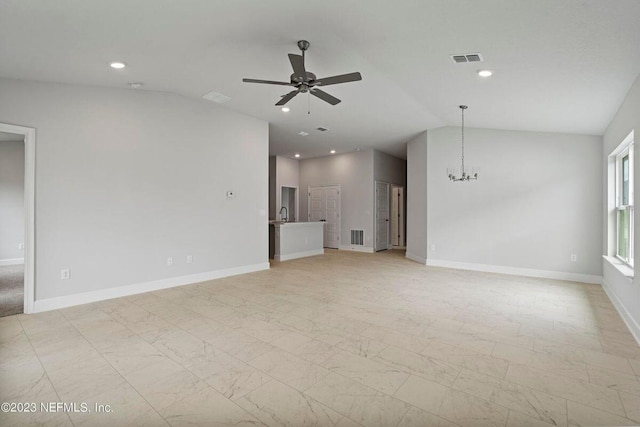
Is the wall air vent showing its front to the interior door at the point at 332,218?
no

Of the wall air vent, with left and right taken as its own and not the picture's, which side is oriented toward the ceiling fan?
front

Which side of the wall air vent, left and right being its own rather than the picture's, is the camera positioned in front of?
front

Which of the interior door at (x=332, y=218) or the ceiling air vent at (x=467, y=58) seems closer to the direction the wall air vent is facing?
the ceiling air vent

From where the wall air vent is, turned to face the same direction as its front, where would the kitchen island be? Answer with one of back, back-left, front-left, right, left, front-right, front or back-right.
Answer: front-right

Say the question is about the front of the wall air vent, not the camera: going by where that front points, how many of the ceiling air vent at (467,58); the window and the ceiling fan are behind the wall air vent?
0

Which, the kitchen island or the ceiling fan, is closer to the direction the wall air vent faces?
the ceiling fan

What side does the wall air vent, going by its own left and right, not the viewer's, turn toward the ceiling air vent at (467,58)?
front

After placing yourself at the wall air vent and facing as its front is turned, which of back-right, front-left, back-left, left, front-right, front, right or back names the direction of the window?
front-left

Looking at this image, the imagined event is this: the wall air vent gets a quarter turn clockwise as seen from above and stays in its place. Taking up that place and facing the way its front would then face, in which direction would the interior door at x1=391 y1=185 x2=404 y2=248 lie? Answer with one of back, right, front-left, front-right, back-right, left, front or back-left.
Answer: back-right

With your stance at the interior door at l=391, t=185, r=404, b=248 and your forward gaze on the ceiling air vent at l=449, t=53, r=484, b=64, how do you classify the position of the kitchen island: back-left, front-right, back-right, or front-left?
front-right

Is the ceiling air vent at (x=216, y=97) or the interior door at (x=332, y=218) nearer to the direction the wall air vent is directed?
the ceiling air vent

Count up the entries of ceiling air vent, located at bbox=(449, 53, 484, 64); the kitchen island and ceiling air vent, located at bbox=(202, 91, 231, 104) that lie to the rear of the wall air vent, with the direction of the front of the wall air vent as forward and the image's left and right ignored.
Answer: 0

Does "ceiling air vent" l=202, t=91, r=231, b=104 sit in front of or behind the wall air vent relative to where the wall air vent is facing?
in front
